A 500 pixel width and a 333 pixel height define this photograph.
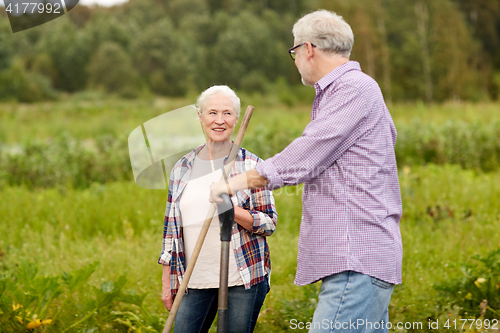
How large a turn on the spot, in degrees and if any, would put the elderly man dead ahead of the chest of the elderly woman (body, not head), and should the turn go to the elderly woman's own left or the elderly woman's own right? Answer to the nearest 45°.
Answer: approximately 45° to the elderly woman's own left

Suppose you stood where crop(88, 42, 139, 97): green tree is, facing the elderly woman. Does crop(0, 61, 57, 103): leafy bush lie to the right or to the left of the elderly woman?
right

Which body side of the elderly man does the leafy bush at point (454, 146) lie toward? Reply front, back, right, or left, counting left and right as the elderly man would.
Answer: right

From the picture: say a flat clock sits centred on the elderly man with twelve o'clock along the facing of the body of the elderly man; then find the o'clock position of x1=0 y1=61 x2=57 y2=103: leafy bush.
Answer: The leafy bush is roughly at 2 o'clock from the elderly man.

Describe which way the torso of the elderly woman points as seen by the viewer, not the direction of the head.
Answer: toward the camera

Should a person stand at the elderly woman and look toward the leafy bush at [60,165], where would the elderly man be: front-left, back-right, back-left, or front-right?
back-right

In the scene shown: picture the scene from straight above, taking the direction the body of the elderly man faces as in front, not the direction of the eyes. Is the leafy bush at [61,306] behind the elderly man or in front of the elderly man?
in front

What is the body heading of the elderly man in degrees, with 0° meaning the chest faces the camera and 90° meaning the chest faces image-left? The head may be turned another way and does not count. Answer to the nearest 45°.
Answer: approximately 90°

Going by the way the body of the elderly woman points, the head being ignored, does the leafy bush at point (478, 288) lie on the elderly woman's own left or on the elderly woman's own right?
on the elderly woman's own left

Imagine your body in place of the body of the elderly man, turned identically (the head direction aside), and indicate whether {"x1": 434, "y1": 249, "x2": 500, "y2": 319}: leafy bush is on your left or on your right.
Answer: on your right

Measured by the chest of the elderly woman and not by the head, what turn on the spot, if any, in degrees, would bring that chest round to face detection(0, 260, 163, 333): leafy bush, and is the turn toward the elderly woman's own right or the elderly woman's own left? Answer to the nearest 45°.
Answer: approximately 135° to the elderly woman's own right
